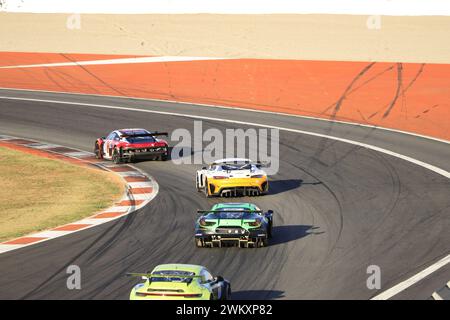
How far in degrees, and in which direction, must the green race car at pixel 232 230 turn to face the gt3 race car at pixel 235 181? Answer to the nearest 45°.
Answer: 0° — it already faces it

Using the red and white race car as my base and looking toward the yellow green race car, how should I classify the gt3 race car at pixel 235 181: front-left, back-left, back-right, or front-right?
front-left

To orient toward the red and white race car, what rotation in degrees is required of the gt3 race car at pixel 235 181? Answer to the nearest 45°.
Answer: approximately 45° to its left

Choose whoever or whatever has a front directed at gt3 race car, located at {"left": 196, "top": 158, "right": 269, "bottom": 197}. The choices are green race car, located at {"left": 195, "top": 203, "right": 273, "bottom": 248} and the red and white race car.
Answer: the green race car

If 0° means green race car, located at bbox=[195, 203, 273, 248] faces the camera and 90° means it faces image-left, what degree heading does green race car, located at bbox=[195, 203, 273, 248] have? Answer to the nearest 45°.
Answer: approximately 180°

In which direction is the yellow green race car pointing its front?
away from the camera

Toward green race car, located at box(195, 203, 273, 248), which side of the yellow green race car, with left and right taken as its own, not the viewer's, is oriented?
front

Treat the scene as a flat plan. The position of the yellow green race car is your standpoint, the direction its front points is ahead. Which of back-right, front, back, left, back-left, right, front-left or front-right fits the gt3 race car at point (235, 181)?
front

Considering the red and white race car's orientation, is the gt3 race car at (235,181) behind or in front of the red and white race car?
behind

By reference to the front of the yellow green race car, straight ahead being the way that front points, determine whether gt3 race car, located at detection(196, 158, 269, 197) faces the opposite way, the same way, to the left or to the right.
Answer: the same way

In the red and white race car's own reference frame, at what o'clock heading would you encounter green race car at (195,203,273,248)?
The green race car is roughly at 7 o'clock from the red and white race car.

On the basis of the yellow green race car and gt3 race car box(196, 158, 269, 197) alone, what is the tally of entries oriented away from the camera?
2

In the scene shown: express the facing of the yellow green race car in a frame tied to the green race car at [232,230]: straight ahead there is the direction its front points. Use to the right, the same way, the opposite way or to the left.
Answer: the same way

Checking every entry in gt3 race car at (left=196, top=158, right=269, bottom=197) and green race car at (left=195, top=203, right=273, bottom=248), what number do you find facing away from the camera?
2

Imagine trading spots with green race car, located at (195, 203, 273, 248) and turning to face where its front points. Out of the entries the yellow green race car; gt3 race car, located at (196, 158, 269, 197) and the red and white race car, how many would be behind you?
1

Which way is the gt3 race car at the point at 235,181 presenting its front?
away from the camera

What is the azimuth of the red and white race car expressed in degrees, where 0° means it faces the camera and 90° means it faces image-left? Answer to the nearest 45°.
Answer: approximately 135°

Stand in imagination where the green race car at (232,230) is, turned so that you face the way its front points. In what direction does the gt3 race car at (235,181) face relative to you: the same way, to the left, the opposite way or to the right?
the same way

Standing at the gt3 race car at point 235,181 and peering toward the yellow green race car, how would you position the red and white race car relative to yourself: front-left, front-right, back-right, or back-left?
back-right

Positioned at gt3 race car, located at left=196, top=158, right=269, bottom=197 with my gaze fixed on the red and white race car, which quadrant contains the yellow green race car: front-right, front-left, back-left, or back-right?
back-left
